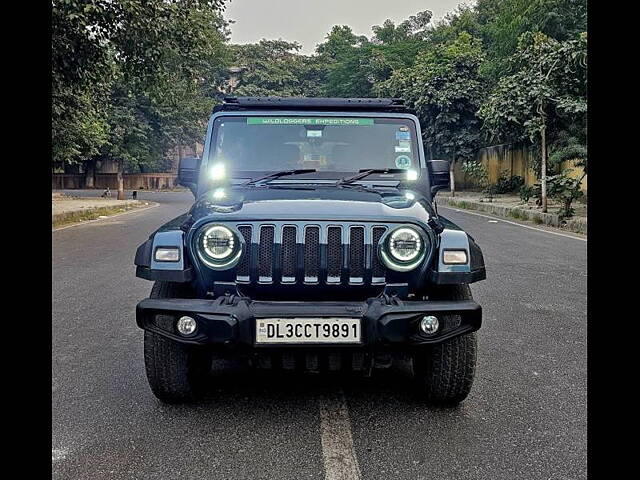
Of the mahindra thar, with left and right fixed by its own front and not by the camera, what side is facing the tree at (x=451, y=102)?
back

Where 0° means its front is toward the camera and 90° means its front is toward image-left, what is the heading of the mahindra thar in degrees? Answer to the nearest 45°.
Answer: approximately 0°

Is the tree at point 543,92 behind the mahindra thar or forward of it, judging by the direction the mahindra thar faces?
behind
